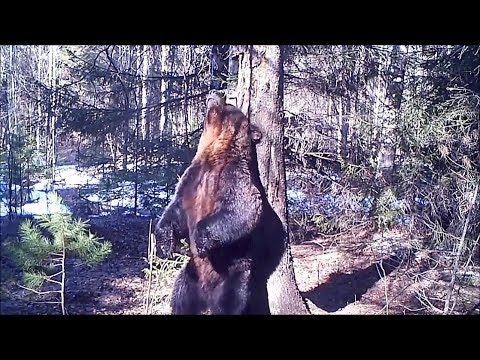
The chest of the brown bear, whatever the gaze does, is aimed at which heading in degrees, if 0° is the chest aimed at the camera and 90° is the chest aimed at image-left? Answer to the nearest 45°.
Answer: approximately 45°
